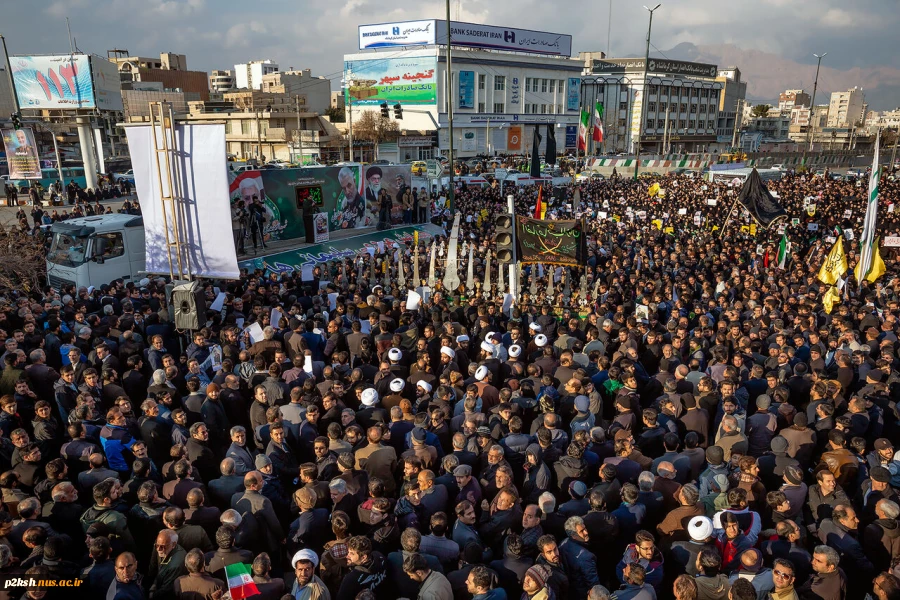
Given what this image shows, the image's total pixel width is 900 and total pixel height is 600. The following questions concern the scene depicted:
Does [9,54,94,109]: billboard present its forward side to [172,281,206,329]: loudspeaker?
yes

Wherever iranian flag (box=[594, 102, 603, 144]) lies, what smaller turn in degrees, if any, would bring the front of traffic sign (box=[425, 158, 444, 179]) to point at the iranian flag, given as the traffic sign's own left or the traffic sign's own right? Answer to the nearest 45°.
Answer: approximately 90° to the traffic sign's own left

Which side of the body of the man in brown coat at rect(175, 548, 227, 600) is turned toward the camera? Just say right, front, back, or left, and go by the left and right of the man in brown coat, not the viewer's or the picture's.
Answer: back

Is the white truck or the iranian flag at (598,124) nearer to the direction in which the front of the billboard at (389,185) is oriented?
the white truck

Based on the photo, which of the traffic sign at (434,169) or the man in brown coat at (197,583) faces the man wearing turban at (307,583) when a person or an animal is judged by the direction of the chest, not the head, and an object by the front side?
the traffic sign

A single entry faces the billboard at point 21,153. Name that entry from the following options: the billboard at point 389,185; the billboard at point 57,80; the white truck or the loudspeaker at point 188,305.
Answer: the billboard at point 57,80

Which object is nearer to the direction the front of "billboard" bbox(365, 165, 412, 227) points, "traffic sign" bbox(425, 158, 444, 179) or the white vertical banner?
the white vertical banner

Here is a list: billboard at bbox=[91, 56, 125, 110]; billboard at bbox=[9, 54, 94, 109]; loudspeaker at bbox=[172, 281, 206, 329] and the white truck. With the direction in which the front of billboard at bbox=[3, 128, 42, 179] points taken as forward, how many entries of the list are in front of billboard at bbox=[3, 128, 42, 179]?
2

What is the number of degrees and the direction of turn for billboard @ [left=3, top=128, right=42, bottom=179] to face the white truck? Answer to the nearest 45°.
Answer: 0° — it already faces it
